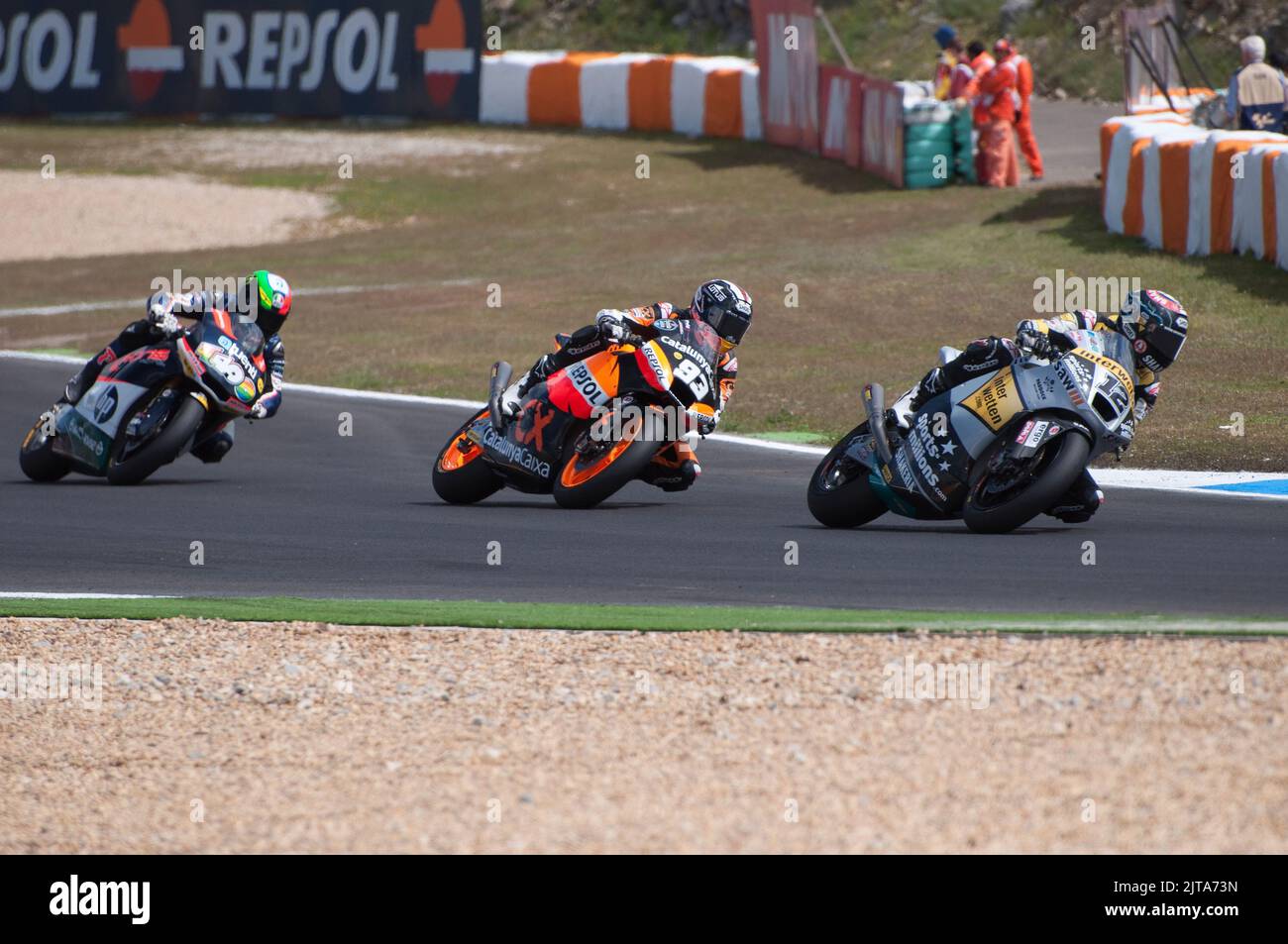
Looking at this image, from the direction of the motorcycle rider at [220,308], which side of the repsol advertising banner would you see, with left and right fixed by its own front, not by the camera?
front

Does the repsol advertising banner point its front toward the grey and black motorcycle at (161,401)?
yes

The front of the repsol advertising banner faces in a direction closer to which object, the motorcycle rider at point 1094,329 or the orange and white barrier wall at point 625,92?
the motorcycle rider

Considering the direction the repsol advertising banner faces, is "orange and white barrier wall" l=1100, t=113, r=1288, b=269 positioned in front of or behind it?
in front

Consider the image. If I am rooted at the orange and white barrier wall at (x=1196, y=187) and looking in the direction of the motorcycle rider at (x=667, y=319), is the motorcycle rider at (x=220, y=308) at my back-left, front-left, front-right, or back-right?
front-right

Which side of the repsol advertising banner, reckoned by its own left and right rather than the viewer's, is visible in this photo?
front

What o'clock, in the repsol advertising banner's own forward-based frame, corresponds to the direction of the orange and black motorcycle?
The orange and black motorcycle is roughly at 12 o'clock from the repsol advertising banner.

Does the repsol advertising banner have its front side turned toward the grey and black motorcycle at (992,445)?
yes

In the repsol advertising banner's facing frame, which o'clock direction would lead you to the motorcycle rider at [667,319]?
The motorcycle rider is roughly at 12 o'clock from the repsol advertising banner.

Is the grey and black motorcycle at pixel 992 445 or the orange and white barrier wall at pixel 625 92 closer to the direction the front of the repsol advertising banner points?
the grey and black motorcycle

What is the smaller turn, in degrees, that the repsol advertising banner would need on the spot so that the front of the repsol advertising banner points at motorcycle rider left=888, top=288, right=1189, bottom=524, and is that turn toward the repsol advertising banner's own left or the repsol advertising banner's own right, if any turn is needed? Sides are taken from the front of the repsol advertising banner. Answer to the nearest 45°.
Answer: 0° — it already faces them
